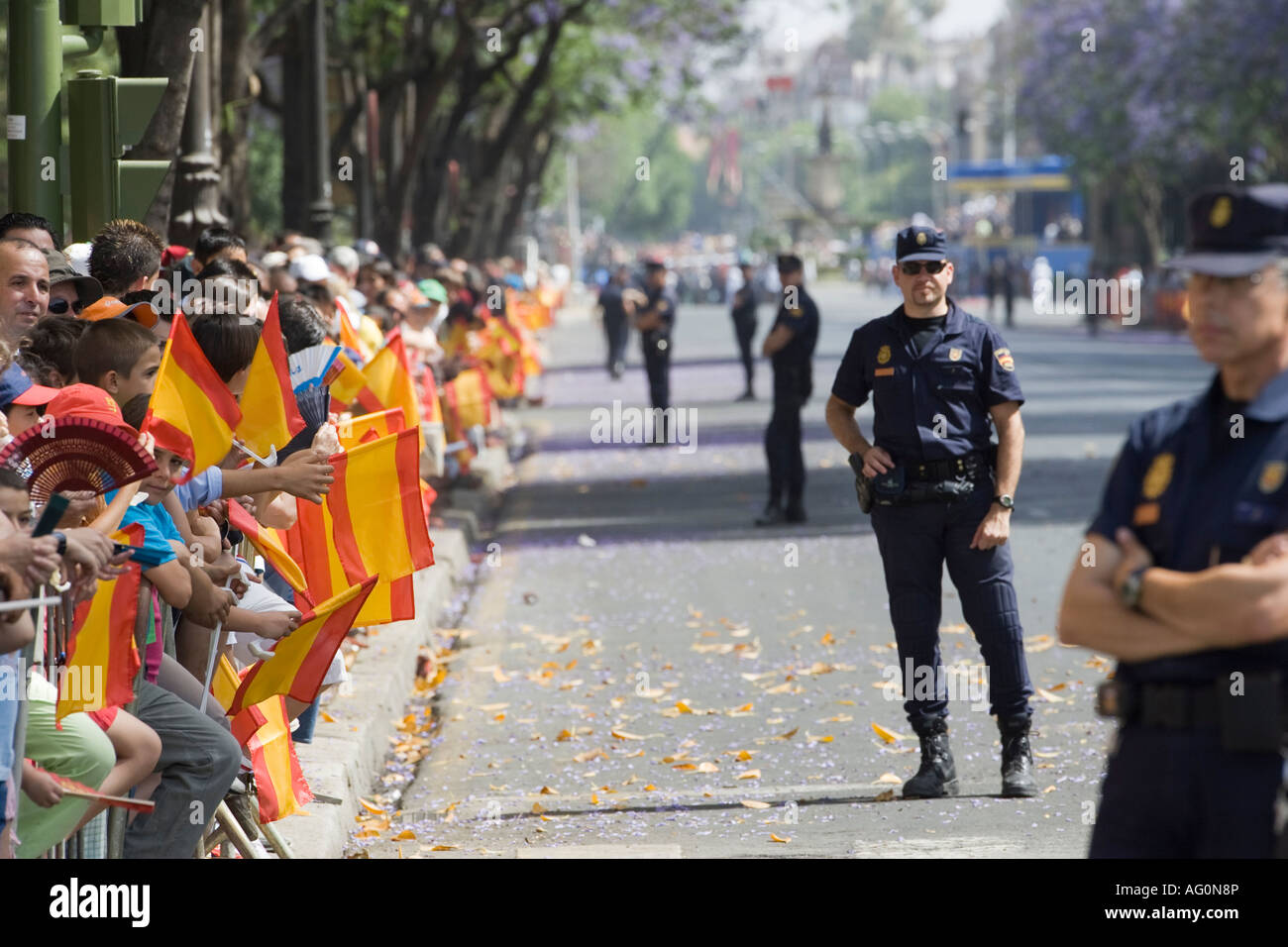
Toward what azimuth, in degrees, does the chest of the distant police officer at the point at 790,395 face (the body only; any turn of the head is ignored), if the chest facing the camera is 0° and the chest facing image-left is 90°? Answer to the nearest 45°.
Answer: approximately 90°

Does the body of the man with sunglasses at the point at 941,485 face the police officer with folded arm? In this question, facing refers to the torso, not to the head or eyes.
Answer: yes

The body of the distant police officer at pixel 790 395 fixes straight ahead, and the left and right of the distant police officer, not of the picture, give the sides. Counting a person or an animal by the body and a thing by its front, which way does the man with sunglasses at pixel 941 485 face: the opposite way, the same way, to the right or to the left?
to the left

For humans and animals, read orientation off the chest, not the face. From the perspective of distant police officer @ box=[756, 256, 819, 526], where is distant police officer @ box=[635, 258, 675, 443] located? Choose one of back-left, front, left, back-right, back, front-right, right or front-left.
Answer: right

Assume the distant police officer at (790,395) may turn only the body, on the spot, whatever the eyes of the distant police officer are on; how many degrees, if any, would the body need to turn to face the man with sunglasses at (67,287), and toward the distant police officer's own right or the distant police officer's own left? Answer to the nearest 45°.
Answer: approximately 90° to the distant police officer's own left

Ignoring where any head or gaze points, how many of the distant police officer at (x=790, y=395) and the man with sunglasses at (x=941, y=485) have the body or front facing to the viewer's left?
1

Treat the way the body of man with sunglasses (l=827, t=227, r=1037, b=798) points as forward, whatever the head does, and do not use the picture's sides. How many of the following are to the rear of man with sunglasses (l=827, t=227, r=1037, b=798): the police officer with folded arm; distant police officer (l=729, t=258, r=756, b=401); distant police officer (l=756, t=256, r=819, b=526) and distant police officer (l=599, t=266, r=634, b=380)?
3

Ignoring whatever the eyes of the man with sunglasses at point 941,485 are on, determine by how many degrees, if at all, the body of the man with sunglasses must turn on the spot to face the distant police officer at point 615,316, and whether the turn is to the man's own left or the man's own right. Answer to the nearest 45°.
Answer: approximately 180°

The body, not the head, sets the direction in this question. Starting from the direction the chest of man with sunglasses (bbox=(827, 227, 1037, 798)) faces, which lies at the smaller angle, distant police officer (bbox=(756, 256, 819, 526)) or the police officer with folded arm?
the police officer with folded arm

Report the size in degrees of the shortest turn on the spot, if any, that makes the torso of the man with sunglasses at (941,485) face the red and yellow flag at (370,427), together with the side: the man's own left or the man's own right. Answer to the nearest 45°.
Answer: approximately 90° to the man's own right

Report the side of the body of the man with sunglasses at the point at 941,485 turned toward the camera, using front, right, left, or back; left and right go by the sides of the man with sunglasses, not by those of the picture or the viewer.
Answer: front
